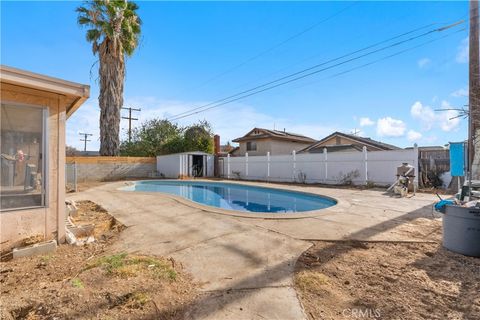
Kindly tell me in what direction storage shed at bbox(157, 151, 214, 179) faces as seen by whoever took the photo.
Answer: facing the viewer and to the right of the viewer

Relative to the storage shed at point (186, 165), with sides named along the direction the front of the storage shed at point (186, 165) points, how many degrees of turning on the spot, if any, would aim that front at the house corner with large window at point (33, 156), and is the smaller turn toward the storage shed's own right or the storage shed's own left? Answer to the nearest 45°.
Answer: approximately 45° to the storage shed's own right

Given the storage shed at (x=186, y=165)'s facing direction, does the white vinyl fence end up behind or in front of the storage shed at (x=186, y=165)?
in front

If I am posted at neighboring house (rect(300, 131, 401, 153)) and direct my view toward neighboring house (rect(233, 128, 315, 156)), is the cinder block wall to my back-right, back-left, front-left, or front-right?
front-left

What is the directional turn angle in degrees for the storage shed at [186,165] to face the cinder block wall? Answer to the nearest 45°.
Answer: approximately 135° to its right
